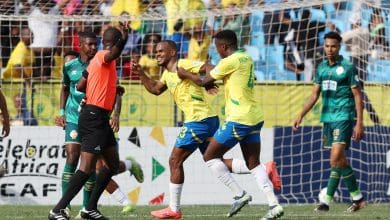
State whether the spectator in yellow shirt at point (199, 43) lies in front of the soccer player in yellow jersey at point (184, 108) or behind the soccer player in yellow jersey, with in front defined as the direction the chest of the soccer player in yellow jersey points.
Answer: behind

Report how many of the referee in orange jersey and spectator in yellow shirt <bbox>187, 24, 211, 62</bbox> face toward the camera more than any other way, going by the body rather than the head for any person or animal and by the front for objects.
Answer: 1

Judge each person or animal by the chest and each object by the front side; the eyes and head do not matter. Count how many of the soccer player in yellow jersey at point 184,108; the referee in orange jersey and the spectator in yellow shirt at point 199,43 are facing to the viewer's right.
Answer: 1

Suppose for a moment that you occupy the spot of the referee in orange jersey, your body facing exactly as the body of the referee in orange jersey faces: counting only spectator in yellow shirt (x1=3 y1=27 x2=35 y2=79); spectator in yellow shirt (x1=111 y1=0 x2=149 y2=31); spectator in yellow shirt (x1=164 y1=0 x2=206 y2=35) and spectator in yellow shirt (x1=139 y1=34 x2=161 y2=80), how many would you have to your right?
0

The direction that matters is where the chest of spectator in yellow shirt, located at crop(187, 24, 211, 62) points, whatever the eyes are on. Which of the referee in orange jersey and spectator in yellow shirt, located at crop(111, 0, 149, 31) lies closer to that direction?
the referee in orange jersey

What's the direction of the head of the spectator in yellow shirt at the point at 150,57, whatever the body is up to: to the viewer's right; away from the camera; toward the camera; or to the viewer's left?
toward the camera

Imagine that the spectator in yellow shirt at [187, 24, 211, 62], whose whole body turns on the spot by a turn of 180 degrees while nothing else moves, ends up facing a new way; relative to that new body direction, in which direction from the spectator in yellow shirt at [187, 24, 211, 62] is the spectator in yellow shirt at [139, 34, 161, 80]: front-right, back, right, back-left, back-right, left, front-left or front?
left

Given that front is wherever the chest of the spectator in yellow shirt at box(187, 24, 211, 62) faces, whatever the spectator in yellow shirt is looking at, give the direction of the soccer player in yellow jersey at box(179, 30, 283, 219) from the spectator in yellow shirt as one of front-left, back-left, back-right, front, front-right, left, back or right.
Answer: front

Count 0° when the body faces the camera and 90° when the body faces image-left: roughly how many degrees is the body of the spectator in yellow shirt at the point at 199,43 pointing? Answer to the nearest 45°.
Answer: approximately 0°
